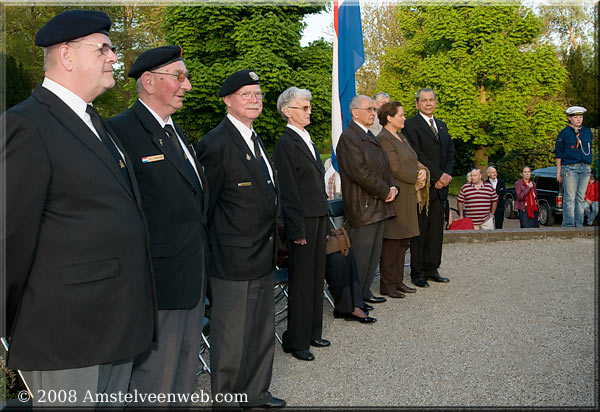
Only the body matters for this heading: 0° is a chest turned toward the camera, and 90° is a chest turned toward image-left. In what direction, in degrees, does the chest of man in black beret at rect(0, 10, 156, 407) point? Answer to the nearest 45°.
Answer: approximately 315°

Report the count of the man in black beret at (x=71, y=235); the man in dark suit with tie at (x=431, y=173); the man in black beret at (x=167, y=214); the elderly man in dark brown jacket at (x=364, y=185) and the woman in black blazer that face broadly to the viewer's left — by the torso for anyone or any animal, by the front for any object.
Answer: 0

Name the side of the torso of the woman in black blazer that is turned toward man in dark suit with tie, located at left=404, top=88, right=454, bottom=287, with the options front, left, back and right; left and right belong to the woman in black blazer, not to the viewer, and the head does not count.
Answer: left

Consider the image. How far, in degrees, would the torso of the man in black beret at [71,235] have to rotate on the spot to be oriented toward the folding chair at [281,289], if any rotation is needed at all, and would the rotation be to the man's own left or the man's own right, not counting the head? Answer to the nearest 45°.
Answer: approximately 90° to the man's own left

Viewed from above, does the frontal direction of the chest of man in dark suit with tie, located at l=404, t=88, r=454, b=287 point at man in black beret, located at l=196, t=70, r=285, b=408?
no

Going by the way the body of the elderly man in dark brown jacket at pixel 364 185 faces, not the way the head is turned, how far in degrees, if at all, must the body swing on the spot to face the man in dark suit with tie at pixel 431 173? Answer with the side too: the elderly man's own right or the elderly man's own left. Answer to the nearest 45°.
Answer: approximately 90° to the elderly man's own left

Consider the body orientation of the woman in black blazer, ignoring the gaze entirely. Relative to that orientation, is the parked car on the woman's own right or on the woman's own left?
on the woman's own left

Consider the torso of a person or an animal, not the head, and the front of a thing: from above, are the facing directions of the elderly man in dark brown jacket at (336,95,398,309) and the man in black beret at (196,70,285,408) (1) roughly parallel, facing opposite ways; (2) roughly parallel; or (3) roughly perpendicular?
roughly parallel

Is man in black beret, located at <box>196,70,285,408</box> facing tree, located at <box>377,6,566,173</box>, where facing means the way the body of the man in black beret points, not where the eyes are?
no

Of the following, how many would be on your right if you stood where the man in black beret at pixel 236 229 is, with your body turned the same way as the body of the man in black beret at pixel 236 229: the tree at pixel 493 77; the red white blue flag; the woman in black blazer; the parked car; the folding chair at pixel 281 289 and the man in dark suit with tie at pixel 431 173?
0

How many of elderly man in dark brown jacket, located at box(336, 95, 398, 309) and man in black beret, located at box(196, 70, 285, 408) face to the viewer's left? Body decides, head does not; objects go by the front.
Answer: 0

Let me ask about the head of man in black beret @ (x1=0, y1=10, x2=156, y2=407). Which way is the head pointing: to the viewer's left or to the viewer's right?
to the viewer's right

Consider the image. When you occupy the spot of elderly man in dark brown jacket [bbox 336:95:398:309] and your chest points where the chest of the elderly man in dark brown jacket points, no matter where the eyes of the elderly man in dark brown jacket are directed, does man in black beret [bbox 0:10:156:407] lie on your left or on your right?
on your right

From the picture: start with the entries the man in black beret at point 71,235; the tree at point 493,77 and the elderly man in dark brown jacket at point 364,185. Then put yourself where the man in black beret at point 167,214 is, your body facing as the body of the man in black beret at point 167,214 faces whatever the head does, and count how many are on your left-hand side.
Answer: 2

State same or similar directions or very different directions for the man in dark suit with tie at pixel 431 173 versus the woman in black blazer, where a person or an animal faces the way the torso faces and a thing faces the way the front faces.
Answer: same or similar directions

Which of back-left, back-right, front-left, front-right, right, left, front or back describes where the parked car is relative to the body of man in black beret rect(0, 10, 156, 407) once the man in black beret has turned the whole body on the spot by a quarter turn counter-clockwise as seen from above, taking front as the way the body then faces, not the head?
front

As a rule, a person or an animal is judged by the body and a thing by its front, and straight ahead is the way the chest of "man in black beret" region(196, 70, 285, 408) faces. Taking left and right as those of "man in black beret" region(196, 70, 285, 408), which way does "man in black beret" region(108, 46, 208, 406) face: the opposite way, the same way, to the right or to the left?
the same way

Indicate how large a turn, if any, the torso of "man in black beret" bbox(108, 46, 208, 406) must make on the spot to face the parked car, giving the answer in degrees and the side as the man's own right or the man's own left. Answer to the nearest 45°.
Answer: approximately 90° to the man's own left

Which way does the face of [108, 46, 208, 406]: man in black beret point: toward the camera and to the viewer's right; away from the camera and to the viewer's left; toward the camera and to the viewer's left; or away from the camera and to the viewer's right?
toward the camera and to the viewer's right

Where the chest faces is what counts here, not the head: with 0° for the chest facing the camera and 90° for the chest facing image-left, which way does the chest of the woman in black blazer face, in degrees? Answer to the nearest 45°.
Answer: approximately 315°

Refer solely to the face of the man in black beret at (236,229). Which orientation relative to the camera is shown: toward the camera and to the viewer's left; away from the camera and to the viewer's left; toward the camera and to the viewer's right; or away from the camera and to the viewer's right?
toward the camera and to the viewer's right
